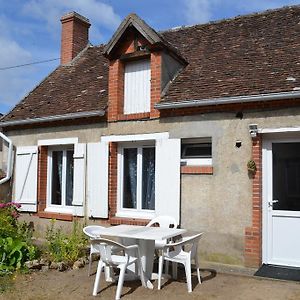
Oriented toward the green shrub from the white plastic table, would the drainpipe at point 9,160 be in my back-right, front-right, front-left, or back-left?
front-right

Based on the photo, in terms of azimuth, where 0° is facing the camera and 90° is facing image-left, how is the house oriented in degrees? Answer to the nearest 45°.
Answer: approximately 45°

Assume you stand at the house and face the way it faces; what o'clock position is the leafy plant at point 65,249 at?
The leafy plant is roughly at 1 o'clock from the house.

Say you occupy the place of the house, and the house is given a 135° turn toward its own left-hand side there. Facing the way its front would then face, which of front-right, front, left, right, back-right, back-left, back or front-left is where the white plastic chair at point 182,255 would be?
right

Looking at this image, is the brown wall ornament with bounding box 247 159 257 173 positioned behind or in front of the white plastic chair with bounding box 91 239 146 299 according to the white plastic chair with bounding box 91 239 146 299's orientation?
in front

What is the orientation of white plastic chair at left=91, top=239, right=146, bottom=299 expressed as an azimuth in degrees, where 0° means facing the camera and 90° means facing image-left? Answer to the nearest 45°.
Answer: approximately 225°

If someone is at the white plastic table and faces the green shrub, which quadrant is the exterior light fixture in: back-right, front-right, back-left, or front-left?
back-right

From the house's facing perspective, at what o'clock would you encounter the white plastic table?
The white plastic table is roughly at 11 o'clock from the house.

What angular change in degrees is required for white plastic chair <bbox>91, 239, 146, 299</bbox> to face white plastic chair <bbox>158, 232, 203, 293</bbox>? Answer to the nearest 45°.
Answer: approximately 45° to its right
